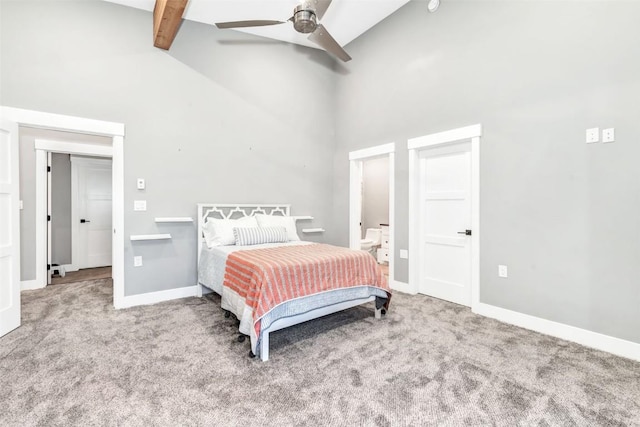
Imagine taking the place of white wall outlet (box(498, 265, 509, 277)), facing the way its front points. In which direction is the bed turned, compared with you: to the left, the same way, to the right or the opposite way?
to the left

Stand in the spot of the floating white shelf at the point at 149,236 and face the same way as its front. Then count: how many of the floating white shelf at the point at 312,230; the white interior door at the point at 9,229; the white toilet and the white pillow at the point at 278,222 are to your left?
3

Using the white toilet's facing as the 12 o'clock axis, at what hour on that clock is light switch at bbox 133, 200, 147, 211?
The light switch is roughly at 12 o'clock from the white toilet.

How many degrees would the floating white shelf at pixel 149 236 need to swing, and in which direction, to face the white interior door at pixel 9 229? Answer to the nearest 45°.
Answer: approximately 90° to its right

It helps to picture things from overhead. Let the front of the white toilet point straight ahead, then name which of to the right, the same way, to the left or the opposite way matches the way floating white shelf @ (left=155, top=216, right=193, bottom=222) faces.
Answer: to the left

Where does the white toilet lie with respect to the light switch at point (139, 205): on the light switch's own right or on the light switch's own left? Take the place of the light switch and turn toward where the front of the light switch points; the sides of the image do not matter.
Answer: on the light switch's own left

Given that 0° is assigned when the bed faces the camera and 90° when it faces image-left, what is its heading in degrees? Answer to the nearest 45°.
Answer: approximately 315°

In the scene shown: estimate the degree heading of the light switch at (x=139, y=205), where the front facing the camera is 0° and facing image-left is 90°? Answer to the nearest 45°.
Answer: approximately 0°
